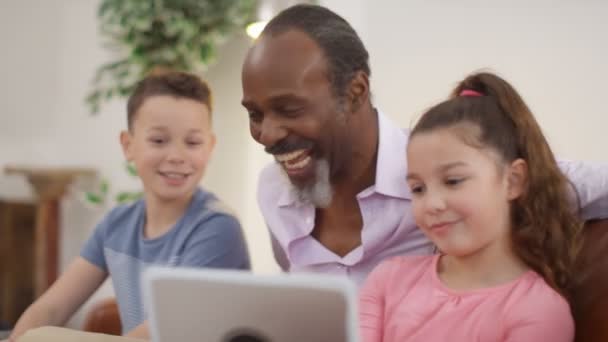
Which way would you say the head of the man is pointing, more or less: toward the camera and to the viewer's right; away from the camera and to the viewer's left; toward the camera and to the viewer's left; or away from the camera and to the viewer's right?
toward the camera and to the viewer's left

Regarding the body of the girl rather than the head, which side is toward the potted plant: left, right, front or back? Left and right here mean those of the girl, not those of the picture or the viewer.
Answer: right

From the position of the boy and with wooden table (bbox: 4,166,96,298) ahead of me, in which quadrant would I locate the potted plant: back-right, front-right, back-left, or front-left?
front-right

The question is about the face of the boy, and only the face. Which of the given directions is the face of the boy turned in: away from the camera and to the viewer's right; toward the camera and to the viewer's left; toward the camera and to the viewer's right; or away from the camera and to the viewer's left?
toward the camera and to the viewer's right

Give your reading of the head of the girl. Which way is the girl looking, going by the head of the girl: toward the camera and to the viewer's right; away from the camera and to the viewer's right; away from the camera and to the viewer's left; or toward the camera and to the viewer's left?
toward the camera and to the viewer's left

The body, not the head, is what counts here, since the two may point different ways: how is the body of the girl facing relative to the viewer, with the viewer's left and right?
facing the viewer and to the left of the viewer

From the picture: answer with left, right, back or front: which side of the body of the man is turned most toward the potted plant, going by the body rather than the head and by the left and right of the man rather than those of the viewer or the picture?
right

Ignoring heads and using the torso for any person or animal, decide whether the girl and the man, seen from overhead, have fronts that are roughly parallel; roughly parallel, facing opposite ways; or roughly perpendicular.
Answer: roughly parallel
